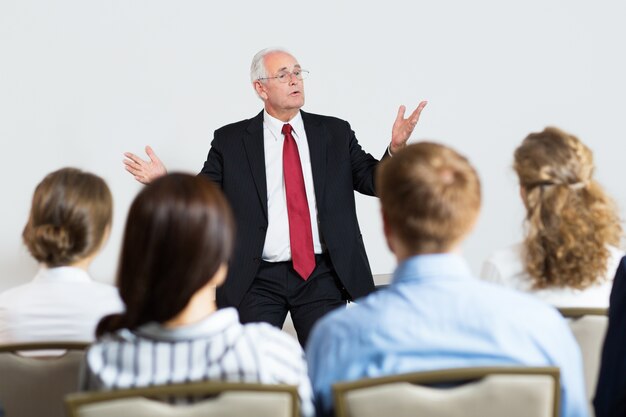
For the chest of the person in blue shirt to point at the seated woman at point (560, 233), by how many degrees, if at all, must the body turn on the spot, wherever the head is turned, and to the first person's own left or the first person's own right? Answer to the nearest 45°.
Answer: approximately 45° to the first person's own right

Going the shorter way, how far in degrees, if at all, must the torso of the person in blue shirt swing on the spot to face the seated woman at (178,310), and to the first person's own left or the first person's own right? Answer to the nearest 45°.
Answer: approximately 90° to the first person's own left

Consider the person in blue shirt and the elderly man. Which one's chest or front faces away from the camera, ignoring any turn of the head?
the person in blue shirt

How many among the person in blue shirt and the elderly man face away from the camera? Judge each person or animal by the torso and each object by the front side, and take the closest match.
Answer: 1

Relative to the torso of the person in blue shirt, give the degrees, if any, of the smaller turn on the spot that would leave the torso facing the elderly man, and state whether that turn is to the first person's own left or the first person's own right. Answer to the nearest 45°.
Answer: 0° — they already face them

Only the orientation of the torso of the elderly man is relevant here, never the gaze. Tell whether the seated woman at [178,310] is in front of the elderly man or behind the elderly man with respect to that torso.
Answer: in front

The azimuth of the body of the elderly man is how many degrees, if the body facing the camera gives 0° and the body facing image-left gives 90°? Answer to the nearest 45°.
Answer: approximately 0°

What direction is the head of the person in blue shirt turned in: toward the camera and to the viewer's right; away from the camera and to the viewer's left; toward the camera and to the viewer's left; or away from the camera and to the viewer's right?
away from the camera and to the viewer's left

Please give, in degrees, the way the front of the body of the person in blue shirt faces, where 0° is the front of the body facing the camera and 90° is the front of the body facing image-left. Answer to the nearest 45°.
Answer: approximately 180°

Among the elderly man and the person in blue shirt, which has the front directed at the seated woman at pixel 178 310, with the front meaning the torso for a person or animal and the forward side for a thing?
the elderly man

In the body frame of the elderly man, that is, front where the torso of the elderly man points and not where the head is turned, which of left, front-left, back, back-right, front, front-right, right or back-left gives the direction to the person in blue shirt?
front

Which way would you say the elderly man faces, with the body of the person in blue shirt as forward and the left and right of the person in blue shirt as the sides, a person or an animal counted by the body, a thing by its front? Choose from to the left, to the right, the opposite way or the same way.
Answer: the opposite way

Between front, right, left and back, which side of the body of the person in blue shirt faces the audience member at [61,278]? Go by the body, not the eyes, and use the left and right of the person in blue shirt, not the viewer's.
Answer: left

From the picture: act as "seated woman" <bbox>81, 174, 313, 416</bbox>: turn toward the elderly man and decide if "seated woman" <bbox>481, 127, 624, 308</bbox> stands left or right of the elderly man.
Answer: right
